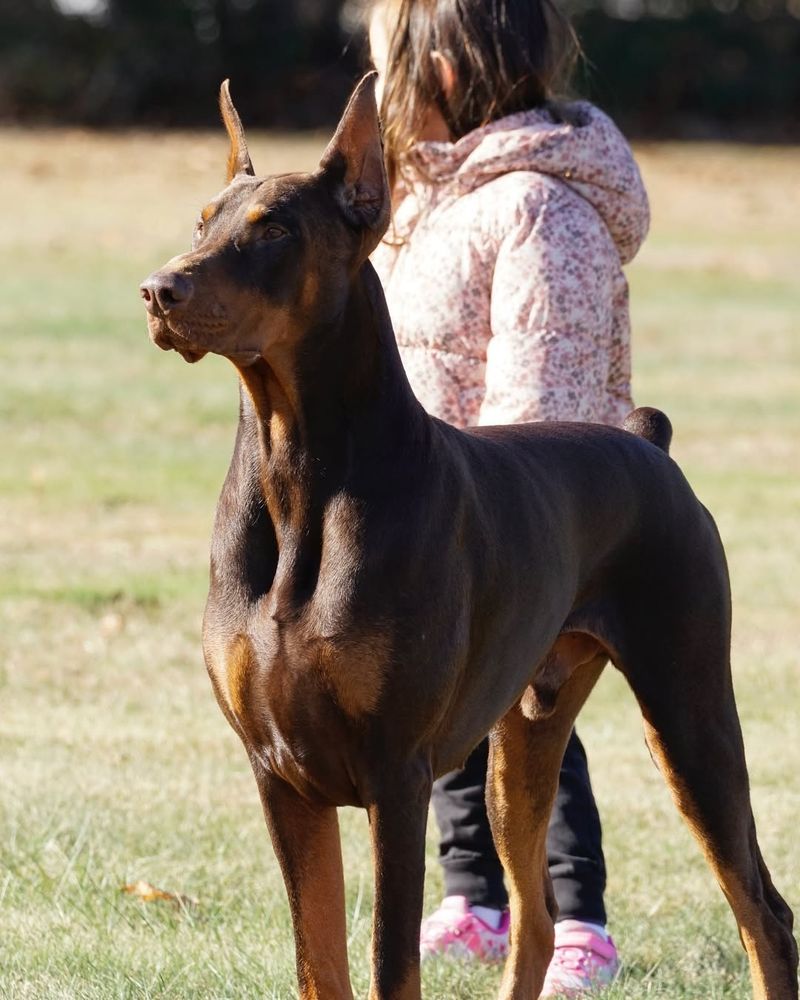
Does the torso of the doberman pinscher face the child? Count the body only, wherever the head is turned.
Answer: no

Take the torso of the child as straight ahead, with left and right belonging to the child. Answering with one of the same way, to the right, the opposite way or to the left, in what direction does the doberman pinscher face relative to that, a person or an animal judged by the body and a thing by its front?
the same way

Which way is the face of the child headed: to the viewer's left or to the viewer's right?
to the viewer's left

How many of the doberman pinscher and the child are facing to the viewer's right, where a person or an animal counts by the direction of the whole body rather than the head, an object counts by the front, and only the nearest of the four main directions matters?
0

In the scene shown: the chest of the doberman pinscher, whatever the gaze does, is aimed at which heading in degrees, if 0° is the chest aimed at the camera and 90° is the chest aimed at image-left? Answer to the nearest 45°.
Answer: approximately 45°

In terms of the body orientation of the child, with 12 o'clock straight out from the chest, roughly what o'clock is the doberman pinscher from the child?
The doberman pinscher is roughly at 11 o'clock from the child.

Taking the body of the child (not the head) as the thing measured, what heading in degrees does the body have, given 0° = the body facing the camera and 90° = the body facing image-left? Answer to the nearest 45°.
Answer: approximately 45°
